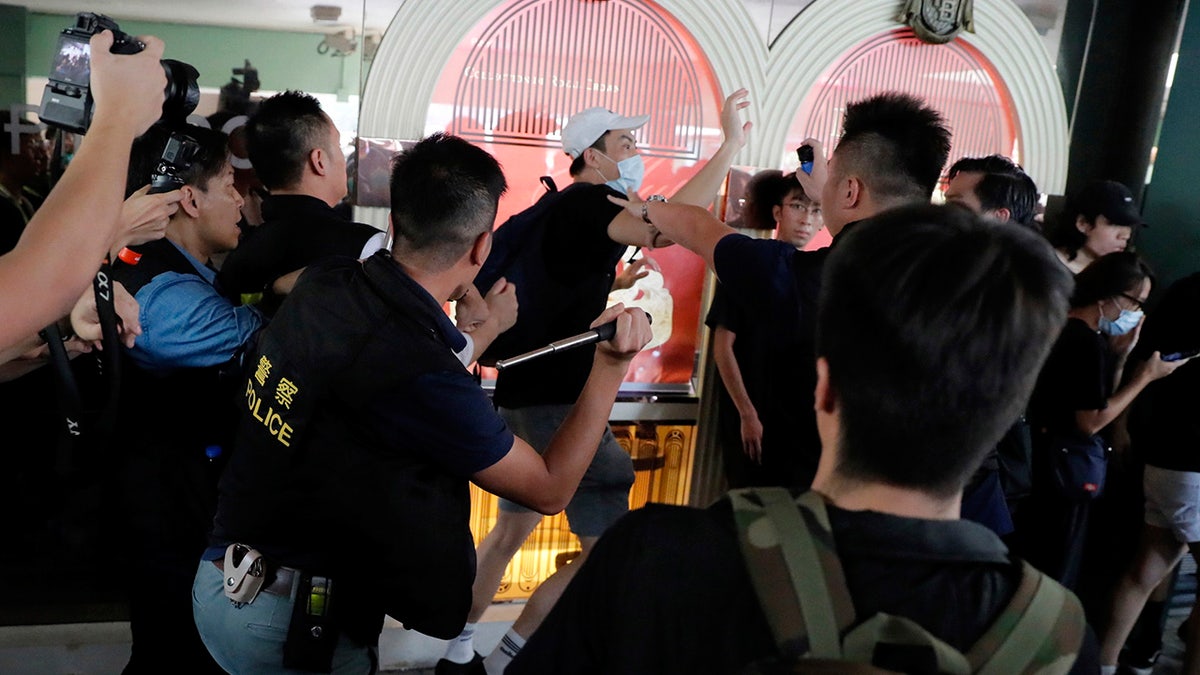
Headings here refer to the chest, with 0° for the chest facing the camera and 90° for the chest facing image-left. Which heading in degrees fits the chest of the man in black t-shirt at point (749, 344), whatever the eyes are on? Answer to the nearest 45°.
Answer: approximately 315°

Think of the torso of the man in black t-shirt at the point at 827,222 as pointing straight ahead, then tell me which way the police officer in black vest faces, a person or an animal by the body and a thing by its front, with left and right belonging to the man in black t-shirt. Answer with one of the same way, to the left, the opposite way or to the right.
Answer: to the right

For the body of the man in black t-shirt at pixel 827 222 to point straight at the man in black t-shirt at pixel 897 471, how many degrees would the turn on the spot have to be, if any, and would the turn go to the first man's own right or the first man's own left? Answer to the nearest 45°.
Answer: approximately 135° to the first man's own left

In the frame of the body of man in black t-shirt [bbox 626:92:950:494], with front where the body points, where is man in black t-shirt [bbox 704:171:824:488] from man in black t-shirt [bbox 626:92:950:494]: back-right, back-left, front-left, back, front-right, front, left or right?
front-right

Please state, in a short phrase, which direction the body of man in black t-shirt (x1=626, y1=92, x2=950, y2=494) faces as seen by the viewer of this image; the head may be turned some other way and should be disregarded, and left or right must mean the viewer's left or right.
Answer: facing away from the viewer and to the left of the viewer

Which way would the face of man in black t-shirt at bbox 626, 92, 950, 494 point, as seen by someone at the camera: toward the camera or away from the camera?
away from the camera

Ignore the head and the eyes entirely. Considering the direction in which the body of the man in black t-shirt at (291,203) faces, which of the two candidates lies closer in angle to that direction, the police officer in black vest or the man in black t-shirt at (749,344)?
the man in black t-shirt

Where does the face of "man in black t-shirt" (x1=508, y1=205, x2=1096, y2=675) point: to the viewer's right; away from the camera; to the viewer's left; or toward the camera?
away from the camera

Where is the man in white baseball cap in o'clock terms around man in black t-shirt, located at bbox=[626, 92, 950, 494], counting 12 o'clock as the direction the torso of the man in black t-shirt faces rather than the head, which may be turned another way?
The man in white baseball cap is roughly at 12 o'clock from the man in black t-shirt.

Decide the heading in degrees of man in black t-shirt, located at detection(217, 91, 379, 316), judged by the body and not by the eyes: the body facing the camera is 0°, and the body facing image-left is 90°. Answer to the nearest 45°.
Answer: approximately 225°

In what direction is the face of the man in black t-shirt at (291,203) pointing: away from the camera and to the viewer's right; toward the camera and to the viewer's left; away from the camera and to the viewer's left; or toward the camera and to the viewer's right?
away from the camera and to the viewer's right

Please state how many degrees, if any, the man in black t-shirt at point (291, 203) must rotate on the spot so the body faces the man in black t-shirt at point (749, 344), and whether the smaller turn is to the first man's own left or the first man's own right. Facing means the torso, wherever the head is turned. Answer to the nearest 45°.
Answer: approximately 45° to the first man's own right
